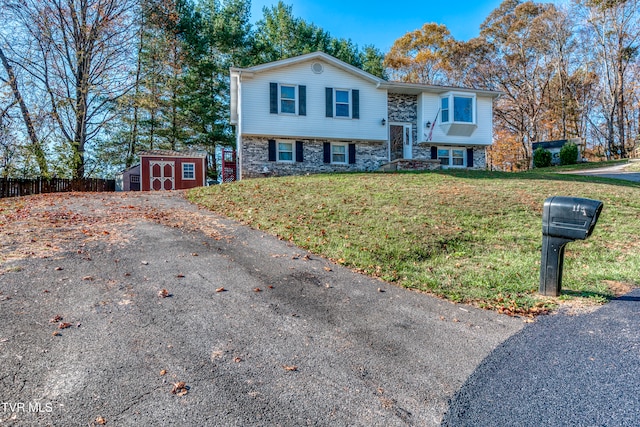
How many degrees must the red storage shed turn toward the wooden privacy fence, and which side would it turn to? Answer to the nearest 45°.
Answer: approximately 45° to its right

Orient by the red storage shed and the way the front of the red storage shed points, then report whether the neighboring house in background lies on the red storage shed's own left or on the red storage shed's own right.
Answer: on the red storage shed's own left
